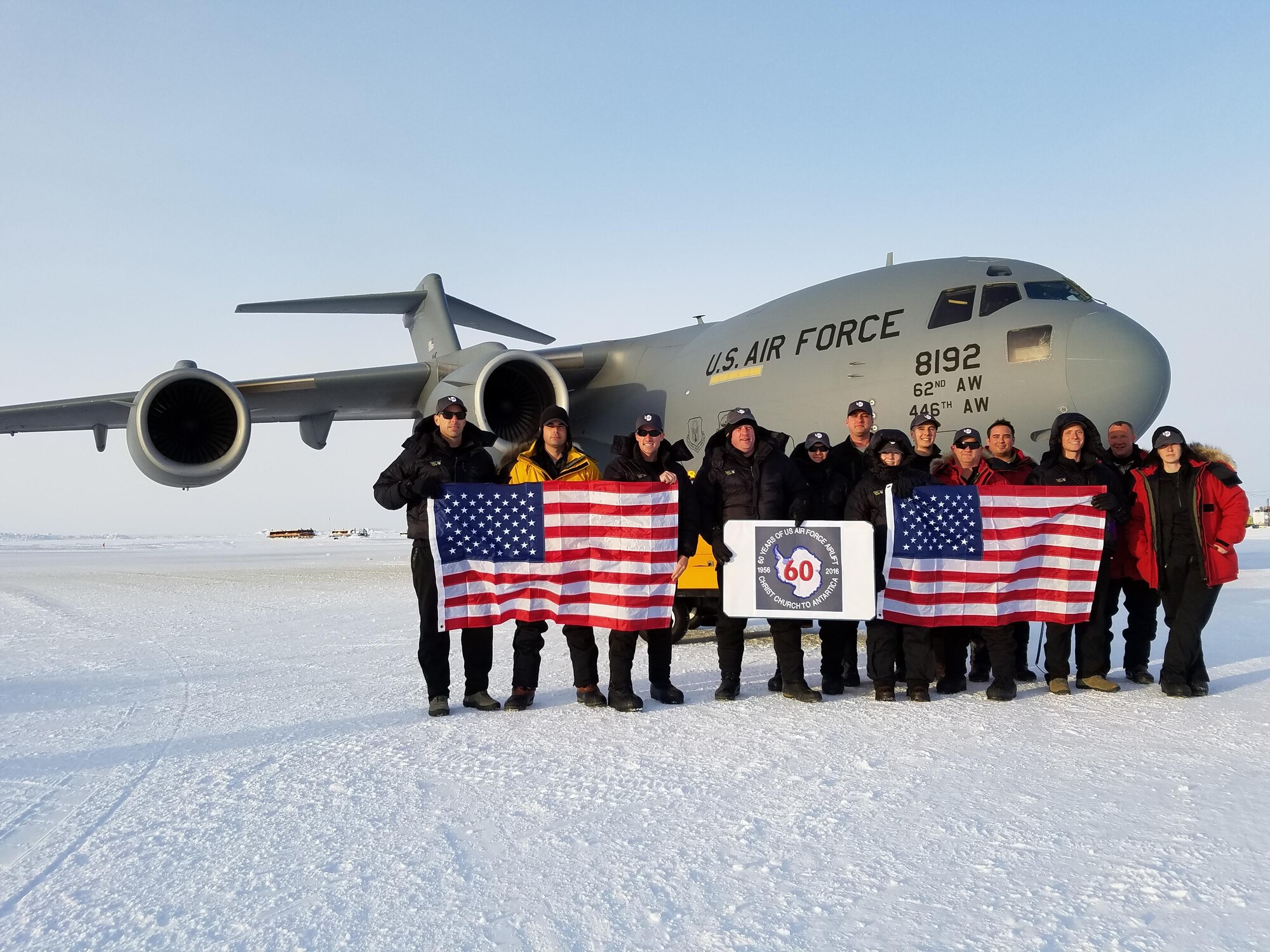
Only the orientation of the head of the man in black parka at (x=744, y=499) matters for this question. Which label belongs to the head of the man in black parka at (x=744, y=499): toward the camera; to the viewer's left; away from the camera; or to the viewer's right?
toward the camera

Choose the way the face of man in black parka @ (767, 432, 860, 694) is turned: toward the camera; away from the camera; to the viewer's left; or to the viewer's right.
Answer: toward the camera

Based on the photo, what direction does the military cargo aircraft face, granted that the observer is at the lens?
facing the viewer and to the right of the viewer

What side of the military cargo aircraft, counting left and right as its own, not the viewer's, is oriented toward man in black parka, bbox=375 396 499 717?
right

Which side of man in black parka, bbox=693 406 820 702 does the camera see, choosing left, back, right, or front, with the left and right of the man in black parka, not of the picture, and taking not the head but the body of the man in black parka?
front

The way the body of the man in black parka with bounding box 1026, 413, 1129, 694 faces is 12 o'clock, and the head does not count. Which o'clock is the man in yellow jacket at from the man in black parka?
The man in yellow jacket is roughly at 2 o'clock from the man in black parka.

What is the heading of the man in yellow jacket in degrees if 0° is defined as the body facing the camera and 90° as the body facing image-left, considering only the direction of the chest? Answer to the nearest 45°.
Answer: approximately 0°

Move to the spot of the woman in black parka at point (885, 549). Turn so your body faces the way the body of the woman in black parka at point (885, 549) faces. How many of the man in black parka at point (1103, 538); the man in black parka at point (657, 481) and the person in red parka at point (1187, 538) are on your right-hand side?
1

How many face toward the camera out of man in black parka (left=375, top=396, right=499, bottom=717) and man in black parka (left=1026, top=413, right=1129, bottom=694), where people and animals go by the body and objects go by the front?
2

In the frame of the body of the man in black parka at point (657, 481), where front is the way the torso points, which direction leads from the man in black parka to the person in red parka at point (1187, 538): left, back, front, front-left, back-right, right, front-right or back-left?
left

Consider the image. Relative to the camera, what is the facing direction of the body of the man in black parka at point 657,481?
toward the camera

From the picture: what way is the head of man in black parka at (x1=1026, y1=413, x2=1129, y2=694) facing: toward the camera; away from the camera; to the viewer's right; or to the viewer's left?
toward the camera

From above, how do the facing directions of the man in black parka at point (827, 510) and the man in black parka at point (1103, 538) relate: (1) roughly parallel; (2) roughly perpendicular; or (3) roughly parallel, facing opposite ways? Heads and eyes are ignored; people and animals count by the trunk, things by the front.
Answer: roughly parallel

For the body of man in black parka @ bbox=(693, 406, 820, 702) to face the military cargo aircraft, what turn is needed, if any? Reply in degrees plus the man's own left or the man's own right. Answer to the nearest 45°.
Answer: approximately 180°

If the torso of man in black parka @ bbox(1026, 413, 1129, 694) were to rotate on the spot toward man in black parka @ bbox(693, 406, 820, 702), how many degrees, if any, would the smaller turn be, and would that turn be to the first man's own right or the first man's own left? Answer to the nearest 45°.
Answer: approximately 45° to the first man's own right

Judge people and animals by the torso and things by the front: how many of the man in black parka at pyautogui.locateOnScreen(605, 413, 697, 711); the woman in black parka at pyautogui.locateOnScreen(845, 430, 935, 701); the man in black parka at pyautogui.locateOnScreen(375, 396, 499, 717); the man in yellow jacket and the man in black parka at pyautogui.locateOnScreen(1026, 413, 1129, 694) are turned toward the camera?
5
